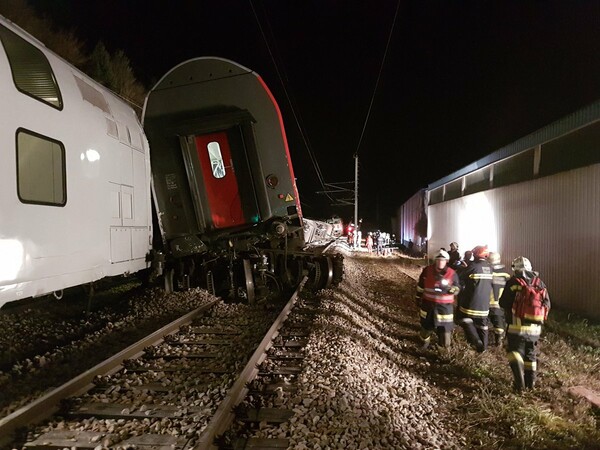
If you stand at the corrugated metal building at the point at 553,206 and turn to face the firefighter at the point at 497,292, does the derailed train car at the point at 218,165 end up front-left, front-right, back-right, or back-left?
front-right

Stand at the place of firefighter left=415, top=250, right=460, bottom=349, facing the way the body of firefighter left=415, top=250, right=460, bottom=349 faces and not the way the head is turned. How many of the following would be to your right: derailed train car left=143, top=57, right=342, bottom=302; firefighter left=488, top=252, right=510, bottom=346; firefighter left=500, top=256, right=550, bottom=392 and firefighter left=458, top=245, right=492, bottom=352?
1

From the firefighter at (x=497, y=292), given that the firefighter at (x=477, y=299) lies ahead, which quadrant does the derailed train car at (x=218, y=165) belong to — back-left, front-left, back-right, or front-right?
front-right

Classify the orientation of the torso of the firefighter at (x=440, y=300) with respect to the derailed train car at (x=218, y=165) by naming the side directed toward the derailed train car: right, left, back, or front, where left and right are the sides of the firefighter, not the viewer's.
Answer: right

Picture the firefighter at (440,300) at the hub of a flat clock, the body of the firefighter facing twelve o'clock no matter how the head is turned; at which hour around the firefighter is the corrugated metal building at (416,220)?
The corrugated metal building is roughly at 6 o'clock from the firefighter.

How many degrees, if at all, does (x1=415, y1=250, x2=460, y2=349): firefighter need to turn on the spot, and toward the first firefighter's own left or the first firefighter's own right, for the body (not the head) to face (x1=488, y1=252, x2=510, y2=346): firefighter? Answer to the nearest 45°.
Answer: approximately 135° to the first firefighter's own left

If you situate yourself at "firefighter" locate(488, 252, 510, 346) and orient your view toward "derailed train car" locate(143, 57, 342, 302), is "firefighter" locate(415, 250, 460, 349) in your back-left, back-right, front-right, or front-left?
front-left

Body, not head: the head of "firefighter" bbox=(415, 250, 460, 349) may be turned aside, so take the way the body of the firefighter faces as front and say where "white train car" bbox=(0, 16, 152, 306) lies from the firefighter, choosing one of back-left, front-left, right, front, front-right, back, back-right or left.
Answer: front-right

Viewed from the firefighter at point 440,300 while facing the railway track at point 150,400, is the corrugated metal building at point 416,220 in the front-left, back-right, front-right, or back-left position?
back-right

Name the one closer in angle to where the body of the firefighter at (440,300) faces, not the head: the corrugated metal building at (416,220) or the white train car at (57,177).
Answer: the white train car

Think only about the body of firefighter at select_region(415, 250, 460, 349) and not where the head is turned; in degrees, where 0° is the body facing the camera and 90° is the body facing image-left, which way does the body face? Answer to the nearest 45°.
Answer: approximately 0°

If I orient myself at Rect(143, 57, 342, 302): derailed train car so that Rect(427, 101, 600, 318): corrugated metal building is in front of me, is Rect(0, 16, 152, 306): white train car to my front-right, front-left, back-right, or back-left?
back-right
